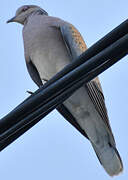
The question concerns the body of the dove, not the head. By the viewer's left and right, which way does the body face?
facing the viewer and to the left of the viewer
